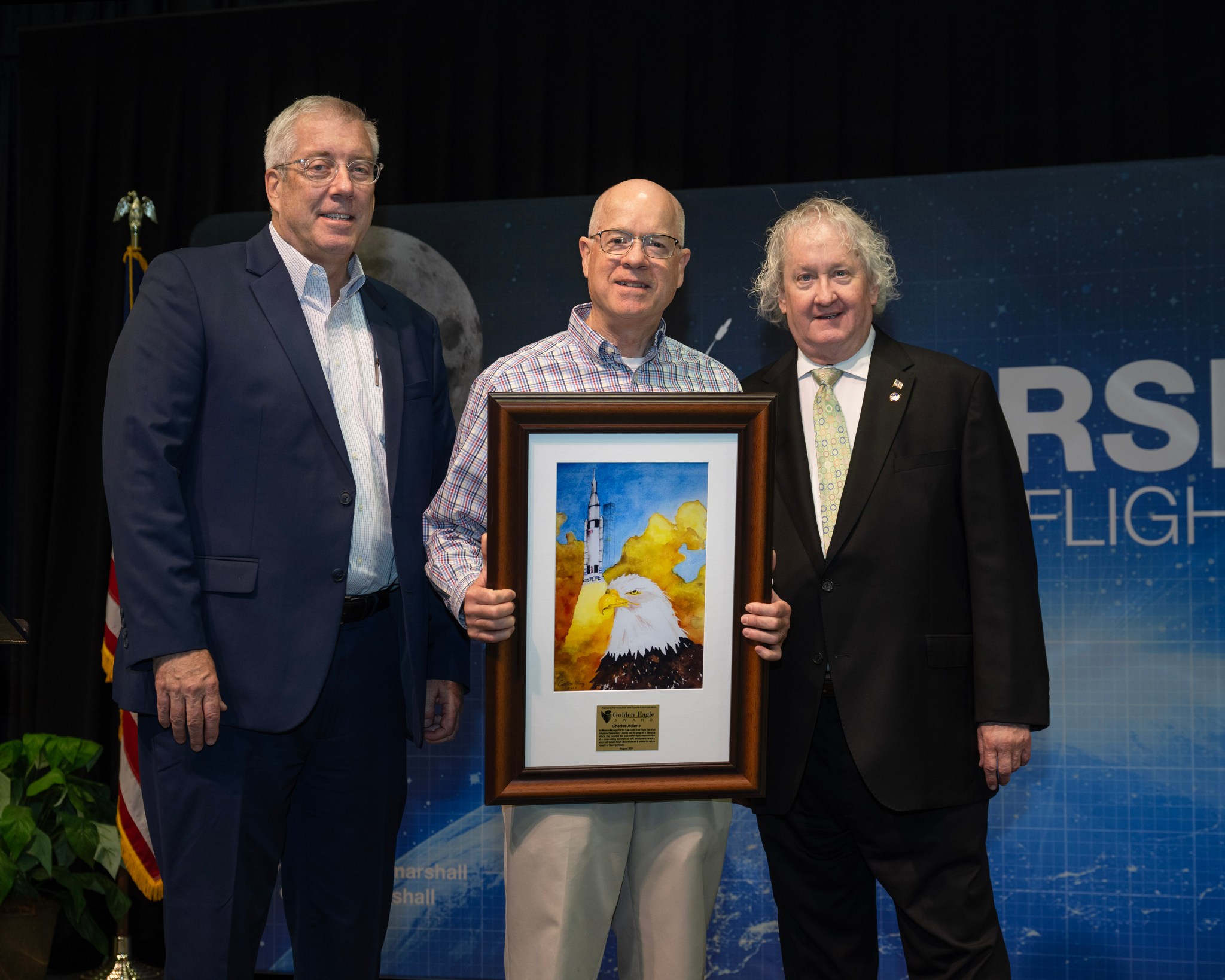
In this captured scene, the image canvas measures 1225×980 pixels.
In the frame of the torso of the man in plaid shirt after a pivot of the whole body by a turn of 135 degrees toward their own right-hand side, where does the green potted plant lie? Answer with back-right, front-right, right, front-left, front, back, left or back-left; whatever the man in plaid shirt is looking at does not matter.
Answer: front

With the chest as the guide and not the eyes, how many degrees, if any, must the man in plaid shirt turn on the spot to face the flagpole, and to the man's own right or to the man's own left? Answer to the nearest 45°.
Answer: approximately 135° to the man's own right

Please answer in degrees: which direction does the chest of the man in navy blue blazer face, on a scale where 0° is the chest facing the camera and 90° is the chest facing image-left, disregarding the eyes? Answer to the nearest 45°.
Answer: approximately 315°

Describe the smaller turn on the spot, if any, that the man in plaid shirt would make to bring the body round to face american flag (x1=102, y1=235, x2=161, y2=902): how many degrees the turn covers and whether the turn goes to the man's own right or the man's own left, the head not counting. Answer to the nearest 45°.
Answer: approximately 135° to the man's own right

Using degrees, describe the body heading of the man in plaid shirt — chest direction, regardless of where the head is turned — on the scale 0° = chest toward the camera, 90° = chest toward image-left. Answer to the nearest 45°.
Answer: approximately 0°
